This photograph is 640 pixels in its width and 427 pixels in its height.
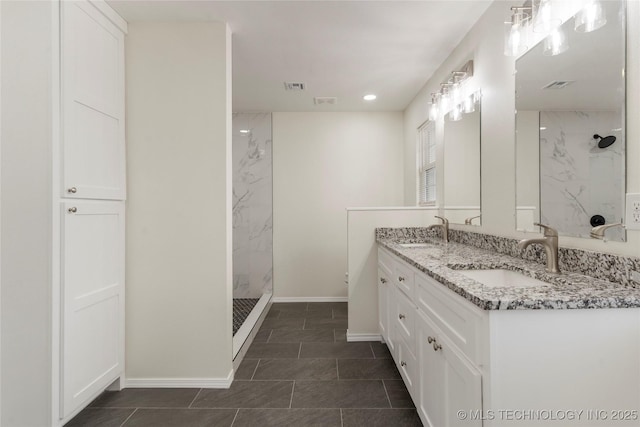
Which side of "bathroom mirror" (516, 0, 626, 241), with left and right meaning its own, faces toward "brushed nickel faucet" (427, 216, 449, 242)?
right

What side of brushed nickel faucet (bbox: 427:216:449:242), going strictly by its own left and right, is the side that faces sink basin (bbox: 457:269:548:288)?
left

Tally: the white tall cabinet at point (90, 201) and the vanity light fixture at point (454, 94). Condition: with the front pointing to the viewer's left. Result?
1

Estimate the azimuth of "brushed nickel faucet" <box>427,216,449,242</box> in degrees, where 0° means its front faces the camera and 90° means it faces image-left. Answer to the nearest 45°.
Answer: approximately 90°

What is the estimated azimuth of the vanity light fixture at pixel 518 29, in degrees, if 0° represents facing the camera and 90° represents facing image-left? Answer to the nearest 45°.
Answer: approximately 45°

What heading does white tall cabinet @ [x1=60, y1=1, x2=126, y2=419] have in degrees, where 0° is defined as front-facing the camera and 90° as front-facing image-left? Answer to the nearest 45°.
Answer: approximately 315°

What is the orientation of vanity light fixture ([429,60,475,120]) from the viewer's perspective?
to the viewer's left

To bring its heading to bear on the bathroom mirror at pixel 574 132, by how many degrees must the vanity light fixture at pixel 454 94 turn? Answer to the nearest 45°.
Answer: approximately 90° to its left

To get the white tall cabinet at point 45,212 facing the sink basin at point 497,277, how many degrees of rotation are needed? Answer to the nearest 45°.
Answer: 0° — it already faces it

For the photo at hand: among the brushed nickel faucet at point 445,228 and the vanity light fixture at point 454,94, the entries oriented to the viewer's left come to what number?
2

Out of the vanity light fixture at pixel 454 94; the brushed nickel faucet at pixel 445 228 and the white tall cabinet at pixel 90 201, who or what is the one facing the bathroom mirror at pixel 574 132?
the white tall cabinet

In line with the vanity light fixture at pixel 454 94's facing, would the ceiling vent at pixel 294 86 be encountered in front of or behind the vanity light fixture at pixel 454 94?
in front

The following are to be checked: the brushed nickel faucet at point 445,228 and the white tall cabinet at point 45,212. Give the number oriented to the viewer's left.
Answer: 1

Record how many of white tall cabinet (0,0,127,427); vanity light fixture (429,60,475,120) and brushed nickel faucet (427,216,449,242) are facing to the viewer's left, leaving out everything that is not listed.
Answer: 2
